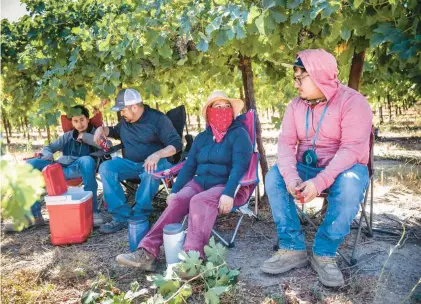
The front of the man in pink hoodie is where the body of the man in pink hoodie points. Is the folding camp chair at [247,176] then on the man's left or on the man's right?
on the man's right

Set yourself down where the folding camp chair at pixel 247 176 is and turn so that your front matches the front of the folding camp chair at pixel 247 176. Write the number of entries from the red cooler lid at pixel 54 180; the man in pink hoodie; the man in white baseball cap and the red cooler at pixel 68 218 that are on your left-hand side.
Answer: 1

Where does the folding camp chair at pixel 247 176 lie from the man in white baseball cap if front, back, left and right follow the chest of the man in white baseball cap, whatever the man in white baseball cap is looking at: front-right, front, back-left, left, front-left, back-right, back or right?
left

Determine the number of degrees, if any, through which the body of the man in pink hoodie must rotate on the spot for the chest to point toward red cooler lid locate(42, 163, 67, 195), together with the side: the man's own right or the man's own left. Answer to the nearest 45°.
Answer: approximately 45° to the man's own right

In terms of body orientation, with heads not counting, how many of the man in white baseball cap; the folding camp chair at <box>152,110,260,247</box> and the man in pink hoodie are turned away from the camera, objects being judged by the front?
0

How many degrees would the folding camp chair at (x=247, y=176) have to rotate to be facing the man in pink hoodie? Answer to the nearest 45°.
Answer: approximately 90° to its left

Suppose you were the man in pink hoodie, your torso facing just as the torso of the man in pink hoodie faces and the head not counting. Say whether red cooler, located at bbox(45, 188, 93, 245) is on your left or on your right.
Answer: on your right

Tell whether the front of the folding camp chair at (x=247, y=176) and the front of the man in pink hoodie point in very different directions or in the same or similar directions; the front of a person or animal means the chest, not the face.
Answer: same or similar directions

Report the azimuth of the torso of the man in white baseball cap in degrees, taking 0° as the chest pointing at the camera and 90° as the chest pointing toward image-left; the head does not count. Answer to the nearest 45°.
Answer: approximately 45°

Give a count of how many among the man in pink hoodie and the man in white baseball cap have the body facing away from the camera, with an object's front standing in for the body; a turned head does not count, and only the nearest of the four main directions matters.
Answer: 0

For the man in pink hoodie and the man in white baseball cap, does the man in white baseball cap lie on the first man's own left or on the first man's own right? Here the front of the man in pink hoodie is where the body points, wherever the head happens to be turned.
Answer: on the first man's own right

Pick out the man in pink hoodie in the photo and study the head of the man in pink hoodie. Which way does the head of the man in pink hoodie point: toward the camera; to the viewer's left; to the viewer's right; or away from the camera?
to the viewer's left

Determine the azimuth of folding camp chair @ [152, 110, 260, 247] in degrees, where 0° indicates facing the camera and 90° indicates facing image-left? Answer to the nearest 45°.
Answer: approximately 45°
